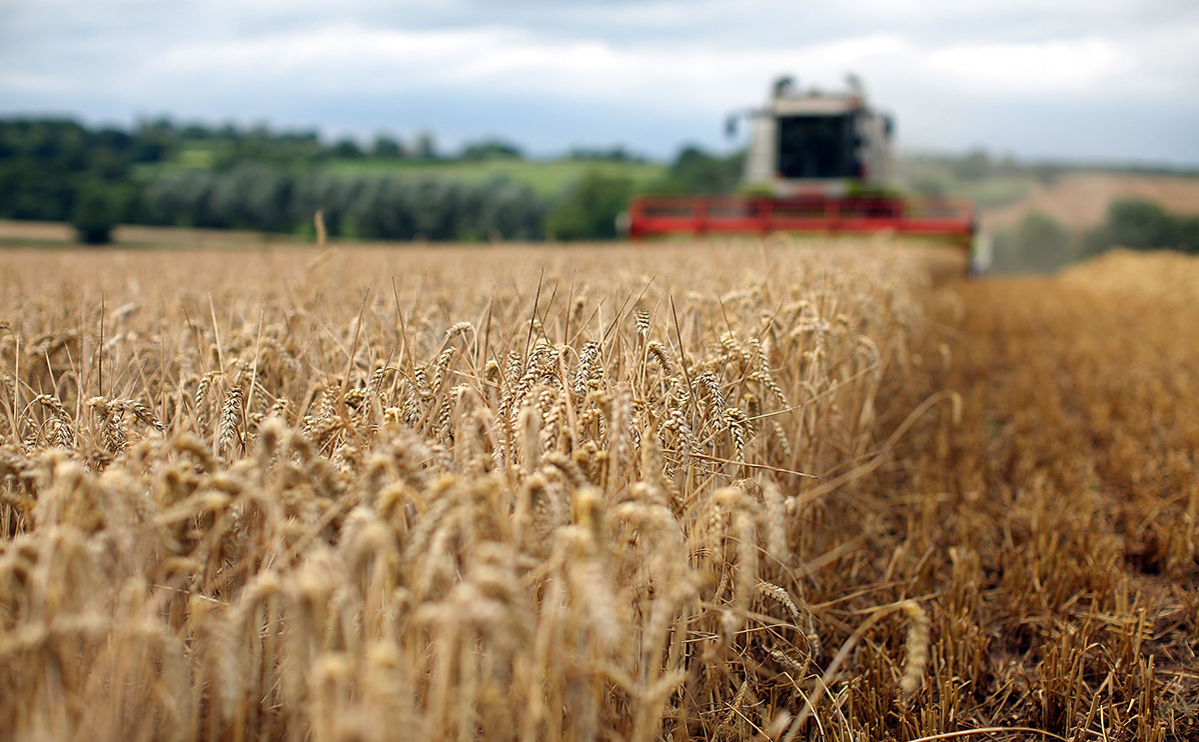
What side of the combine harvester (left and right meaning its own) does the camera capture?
front

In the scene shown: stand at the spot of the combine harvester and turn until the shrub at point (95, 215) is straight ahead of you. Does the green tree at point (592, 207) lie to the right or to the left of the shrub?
right

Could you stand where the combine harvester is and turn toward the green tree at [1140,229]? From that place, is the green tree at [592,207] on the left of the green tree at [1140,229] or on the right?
left

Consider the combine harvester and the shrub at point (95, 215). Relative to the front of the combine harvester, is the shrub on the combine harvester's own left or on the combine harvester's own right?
on the combine harvester's own right
